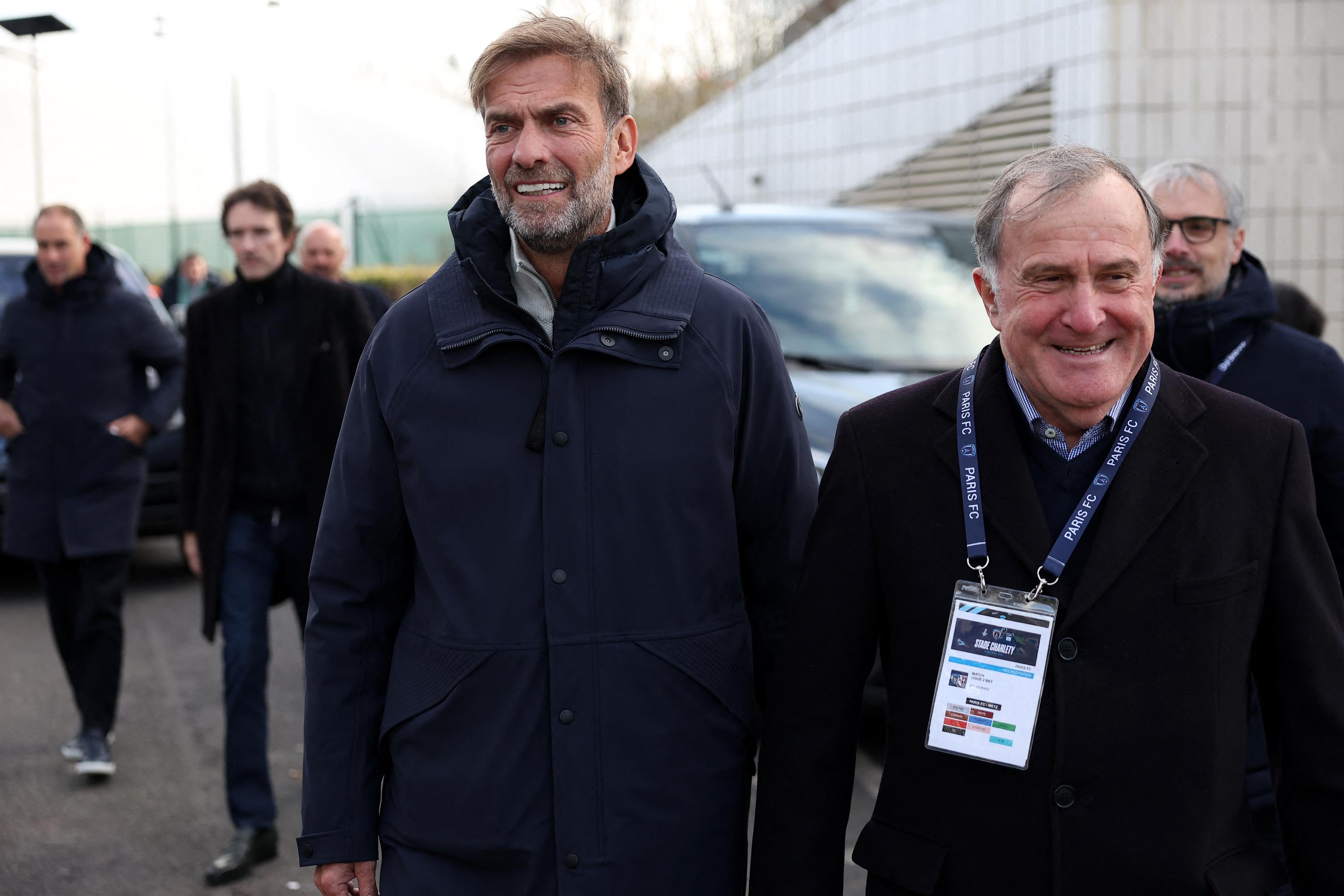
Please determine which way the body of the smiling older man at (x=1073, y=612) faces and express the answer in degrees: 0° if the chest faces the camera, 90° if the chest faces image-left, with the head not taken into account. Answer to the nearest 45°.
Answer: approximately 0°

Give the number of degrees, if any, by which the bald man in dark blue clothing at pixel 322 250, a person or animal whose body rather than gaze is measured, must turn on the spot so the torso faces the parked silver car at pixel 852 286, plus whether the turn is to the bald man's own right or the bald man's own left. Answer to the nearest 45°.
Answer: approximately 45° to the bald man's own left

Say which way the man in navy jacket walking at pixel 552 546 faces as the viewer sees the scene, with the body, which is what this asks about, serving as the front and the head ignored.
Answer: toward the camera

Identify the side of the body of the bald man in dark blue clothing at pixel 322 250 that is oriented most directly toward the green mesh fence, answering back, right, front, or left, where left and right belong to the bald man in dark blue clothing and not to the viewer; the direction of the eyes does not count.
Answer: back

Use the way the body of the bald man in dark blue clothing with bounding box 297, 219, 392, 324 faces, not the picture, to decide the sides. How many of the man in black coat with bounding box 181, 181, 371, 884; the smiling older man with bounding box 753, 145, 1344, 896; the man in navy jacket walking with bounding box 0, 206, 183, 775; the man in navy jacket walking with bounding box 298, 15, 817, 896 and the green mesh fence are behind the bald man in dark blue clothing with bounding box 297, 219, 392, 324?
1

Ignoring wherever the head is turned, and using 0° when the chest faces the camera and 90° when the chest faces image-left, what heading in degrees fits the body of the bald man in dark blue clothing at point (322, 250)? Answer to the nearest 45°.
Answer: approximately 0°

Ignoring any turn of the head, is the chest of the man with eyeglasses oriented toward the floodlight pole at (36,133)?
no

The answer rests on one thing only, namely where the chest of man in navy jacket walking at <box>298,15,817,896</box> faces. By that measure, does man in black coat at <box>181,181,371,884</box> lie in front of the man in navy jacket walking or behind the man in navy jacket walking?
behind

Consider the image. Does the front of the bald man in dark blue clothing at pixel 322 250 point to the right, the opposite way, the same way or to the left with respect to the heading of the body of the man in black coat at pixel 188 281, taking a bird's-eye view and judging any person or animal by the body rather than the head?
the same way

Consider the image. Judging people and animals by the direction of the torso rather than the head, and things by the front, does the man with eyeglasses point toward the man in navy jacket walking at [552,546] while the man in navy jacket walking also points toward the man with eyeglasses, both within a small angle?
no

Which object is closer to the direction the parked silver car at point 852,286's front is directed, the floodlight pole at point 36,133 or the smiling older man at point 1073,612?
the smiling older man

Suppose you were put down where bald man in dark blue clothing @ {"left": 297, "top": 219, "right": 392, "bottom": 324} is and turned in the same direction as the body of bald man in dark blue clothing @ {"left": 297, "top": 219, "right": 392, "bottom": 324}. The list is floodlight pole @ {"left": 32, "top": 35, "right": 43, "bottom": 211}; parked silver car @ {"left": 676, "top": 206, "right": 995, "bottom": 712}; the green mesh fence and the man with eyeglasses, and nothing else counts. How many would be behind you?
2

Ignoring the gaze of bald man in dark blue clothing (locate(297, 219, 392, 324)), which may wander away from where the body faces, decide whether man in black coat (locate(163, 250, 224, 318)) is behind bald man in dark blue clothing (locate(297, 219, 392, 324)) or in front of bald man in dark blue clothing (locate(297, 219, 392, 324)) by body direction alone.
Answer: behind

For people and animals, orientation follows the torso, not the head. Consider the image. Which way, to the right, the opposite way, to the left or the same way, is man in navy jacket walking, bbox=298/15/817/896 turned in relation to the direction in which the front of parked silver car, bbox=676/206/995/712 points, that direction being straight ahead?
the same way

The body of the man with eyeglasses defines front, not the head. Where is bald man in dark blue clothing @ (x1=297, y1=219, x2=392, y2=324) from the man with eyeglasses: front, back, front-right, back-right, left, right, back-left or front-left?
right

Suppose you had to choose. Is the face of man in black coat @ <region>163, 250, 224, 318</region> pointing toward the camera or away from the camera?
toward the camera
